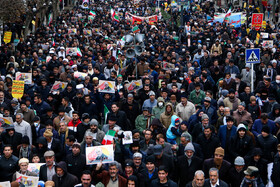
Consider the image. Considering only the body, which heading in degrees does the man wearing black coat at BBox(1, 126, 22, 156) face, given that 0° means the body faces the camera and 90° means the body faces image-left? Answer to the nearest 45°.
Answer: approximately 0°

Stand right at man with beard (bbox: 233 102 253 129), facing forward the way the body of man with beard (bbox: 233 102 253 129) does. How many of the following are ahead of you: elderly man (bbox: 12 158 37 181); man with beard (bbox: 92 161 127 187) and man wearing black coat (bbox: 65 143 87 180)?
3

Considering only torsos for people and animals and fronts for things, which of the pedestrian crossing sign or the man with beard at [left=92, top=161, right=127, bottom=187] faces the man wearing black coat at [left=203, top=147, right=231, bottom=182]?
the pedestrian crossing sign

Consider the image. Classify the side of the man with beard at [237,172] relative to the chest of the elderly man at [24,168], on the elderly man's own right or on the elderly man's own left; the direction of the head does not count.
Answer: on the elderly man's own left

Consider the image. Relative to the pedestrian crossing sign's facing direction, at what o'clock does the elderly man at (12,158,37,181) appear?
The elderly man is roughly at 1 o'clock from the pedestrian crossing sign.

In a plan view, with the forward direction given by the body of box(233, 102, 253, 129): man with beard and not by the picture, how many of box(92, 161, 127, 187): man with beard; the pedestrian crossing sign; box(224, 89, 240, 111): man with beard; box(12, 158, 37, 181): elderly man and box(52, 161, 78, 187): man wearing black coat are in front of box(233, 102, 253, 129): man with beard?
3

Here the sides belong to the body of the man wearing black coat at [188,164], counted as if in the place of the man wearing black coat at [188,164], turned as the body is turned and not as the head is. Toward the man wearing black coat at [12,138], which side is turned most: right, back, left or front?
right

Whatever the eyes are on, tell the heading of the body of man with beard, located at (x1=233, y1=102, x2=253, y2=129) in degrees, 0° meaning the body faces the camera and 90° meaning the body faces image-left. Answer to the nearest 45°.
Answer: approximately 45°

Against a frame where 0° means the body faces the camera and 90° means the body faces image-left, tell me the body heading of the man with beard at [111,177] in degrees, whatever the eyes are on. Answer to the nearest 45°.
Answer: approximately 0°
